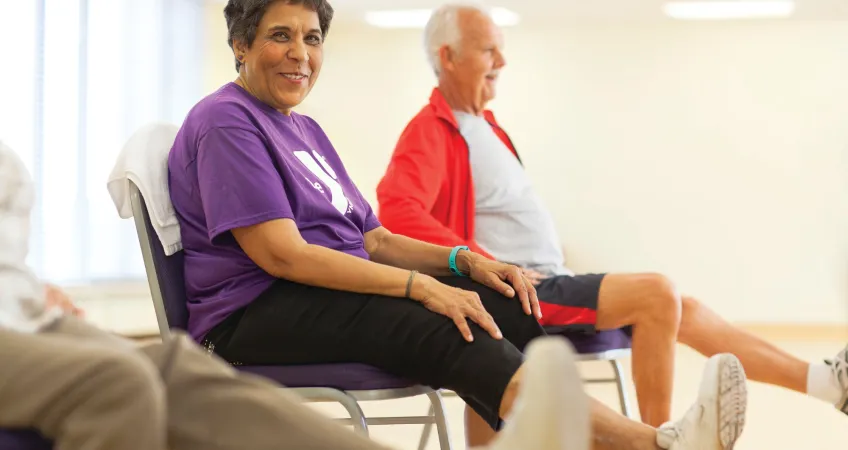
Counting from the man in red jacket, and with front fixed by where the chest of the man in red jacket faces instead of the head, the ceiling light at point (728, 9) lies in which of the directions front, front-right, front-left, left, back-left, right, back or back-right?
left

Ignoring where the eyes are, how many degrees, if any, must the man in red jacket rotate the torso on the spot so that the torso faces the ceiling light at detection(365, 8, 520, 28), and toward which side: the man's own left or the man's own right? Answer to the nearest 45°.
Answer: approximately 90° to the man's own left

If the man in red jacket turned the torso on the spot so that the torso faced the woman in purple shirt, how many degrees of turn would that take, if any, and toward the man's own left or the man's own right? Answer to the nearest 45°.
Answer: approximately 90° to the man's own right

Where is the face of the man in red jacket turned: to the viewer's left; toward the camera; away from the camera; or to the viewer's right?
to the viewer's right

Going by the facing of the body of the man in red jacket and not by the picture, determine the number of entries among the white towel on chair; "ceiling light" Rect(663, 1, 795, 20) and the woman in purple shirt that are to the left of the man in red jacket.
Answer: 1

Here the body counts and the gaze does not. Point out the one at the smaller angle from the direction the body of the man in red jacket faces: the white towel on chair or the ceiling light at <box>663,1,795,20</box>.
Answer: the ceiling light

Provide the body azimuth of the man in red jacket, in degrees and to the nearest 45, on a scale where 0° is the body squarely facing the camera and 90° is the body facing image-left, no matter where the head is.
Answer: approximately 270°
